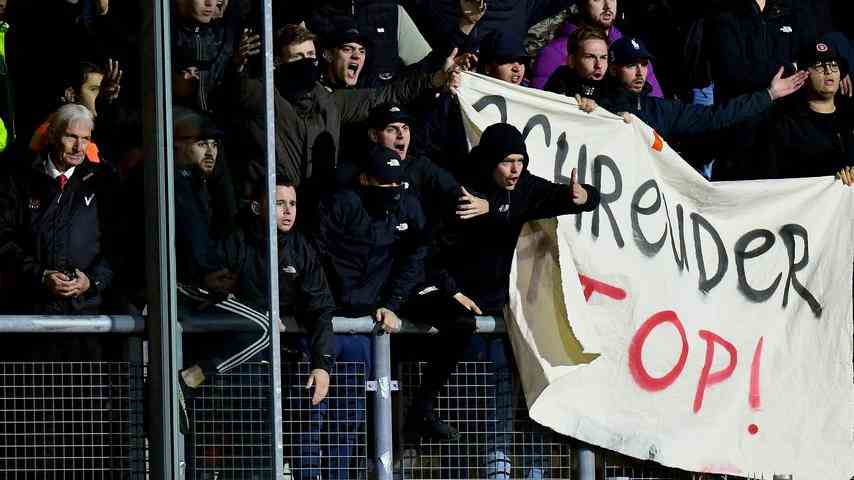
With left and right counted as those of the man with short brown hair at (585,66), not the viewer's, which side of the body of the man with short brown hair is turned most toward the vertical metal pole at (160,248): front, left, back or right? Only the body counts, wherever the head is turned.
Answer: right

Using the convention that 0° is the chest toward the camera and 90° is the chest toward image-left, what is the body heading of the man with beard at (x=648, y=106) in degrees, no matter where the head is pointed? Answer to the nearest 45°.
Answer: approximately 315°

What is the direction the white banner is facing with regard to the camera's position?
facing the viewer

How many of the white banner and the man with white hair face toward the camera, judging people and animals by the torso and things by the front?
2

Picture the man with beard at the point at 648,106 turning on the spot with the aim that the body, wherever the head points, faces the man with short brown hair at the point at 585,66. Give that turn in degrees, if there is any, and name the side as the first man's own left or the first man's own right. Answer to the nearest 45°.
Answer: approximately 90° to the first man's own right

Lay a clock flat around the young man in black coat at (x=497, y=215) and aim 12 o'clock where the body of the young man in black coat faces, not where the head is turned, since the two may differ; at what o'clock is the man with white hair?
The man with white hair is roughly at 4 o'clock from the young man in black coat.

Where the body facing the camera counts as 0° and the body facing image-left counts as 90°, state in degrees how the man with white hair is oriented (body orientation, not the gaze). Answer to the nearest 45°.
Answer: approximately 0°

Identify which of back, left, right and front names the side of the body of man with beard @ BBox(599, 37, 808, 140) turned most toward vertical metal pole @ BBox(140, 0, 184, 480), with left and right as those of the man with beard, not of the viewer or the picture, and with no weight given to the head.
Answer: right

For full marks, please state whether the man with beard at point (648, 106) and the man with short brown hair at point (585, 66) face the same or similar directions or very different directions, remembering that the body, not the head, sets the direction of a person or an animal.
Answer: same or similar directions
